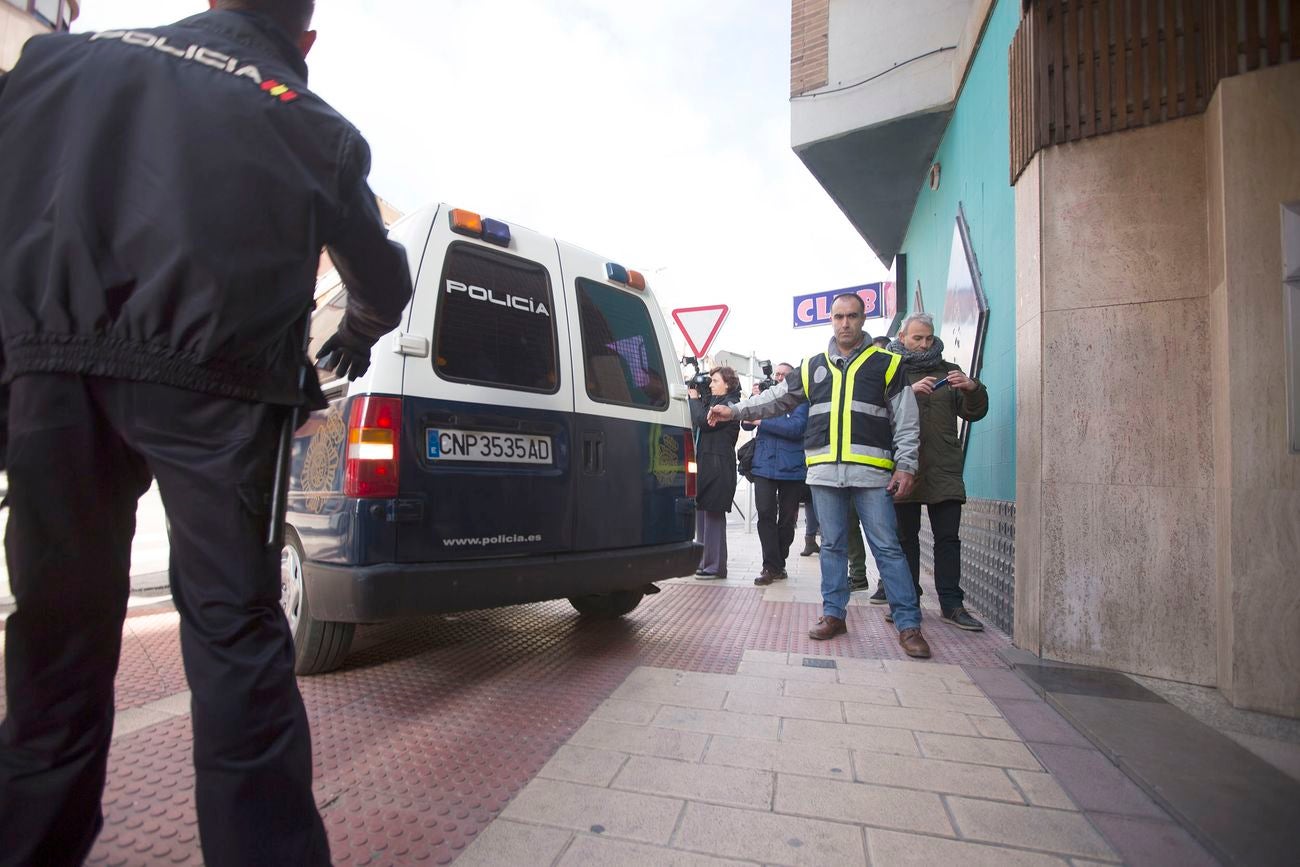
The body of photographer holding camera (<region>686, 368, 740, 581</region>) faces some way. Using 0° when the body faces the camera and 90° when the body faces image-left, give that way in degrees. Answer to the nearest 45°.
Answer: approximately 90°

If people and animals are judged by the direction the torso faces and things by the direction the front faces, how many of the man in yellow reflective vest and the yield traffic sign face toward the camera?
2

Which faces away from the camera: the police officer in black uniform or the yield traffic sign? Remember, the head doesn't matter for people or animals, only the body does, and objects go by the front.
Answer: the police officer in black uniform

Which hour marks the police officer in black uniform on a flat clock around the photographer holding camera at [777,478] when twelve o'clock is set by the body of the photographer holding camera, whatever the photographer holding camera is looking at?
The police officer in black uniform is roughly at 11 o'clock from the photographer holding camera.

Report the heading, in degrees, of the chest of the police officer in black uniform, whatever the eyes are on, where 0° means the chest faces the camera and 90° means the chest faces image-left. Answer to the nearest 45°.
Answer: approximately 180°

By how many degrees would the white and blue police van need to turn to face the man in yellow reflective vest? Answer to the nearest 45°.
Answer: approximately 135° to its right

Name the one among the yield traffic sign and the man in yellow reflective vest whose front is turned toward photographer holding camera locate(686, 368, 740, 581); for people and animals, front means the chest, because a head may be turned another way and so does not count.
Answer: the yield traffic sign

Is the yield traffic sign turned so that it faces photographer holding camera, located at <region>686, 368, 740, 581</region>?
yes

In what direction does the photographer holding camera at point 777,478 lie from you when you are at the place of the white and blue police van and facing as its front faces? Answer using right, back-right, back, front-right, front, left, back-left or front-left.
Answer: right

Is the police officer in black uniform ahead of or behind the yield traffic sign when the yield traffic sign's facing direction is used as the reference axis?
ahead

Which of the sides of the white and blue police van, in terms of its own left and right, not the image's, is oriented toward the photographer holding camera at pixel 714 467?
right

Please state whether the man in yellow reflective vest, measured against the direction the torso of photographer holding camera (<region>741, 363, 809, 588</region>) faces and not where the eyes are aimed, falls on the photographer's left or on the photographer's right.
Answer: on the photographer's left
